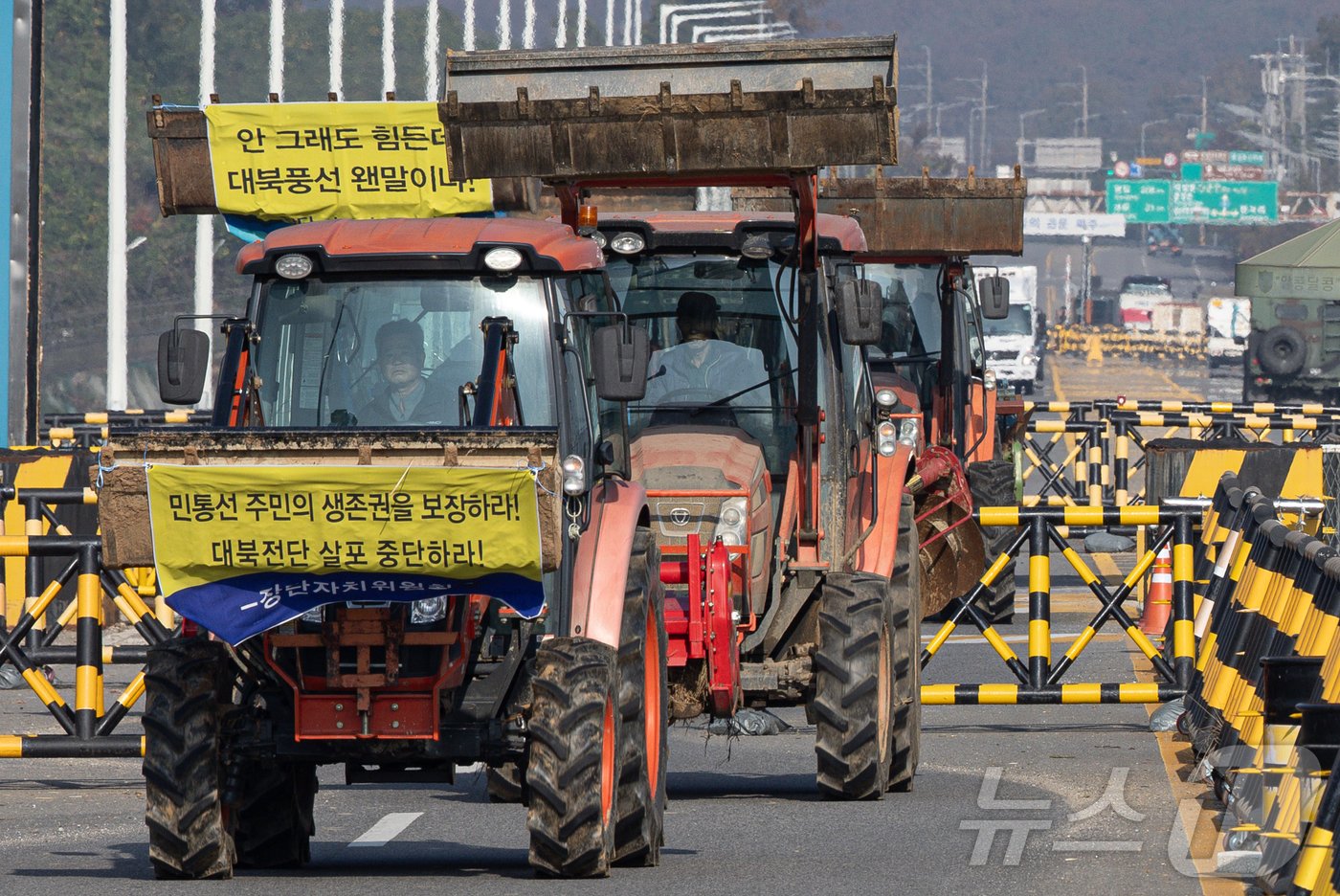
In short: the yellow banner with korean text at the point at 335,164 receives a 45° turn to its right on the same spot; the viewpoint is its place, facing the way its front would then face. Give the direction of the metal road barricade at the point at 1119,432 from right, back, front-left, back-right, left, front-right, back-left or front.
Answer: back

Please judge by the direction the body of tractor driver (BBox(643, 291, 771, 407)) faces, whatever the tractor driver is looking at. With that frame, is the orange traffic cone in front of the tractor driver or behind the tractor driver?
behind

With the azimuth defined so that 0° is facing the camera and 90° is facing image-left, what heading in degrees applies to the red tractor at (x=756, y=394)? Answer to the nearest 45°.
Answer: approximately 0°

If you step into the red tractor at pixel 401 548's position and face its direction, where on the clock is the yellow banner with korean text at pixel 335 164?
The yellow banner with korean text is roughly at 6 o'clock from the red tractor.

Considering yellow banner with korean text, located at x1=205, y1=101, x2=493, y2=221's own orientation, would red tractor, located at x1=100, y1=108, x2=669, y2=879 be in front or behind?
in front

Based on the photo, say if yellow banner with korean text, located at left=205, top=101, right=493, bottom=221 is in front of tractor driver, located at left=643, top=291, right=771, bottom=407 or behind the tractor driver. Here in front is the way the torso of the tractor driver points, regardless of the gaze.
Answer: behind

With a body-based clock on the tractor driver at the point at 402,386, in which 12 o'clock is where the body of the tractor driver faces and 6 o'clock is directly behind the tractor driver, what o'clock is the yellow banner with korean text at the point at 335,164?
The yellow banner with korean text is roughly at 6 o'clock from the tractor driver.

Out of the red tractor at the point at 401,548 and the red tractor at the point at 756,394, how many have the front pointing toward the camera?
2

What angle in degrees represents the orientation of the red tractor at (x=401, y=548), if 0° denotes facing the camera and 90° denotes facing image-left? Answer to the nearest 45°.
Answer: approximately 0°

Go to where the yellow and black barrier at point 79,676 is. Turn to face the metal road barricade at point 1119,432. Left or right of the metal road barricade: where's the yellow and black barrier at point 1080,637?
right
